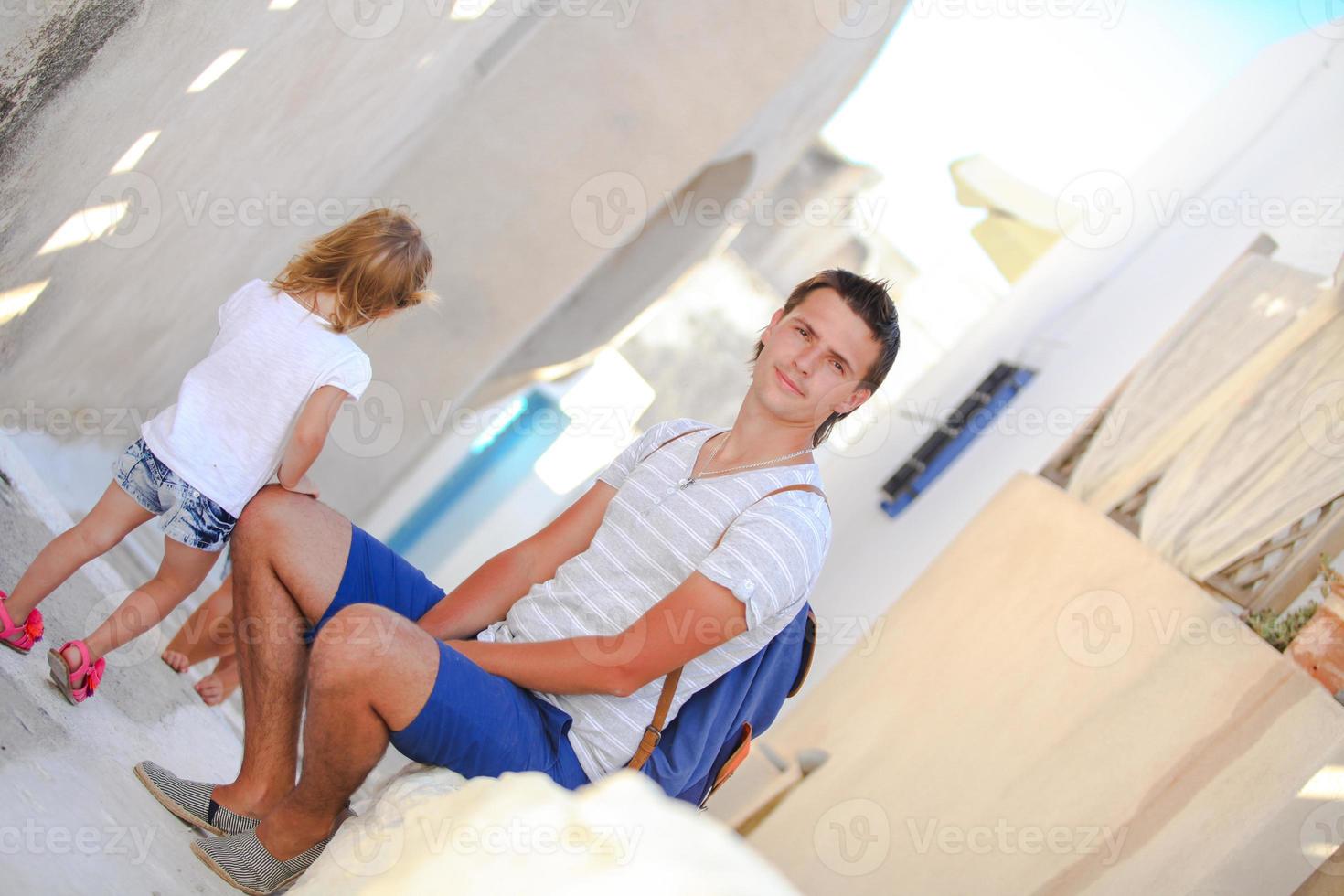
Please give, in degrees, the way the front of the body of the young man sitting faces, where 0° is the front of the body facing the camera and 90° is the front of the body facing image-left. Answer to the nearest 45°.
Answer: approximately 45°

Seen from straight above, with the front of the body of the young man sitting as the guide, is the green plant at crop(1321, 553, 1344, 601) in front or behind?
behind

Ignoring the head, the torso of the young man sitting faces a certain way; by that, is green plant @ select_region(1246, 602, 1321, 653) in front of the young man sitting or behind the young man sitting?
behind
